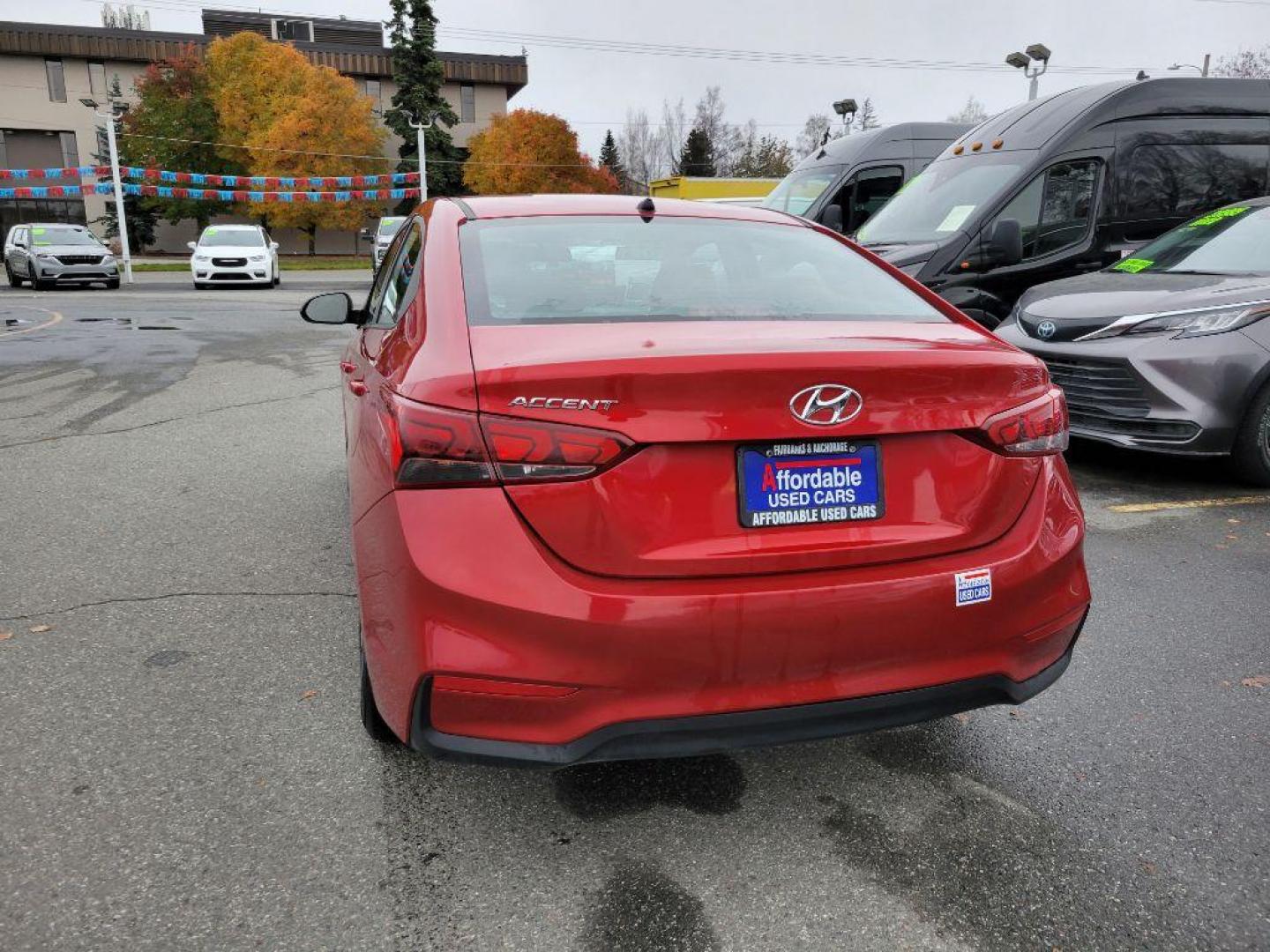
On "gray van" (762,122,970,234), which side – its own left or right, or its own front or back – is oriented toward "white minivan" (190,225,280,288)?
right

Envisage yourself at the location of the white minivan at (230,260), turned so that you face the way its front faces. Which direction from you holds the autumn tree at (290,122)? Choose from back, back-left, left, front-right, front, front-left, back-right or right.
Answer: back

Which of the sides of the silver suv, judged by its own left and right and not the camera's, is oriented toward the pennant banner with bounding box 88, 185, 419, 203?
left

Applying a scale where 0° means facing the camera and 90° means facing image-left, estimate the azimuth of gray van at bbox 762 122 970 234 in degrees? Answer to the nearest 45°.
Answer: approximately 45°

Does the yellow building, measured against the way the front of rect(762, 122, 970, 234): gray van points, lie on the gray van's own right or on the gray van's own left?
on the gray van's own right

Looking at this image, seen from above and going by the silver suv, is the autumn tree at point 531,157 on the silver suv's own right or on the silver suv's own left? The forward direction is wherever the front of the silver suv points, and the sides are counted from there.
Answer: on the silver suv's own left

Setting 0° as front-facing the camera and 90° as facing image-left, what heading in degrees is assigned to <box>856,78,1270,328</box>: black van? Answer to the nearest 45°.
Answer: approximately 45°

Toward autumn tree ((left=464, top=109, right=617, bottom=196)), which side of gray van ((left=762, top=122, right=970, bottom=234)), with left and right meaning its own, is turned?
right

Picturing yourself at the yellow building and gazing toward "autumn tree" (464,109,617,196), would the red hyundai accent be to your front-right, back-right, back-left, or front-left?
back-left

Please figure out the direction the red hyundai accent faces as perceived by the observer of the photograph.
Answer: facing away from the viewer
